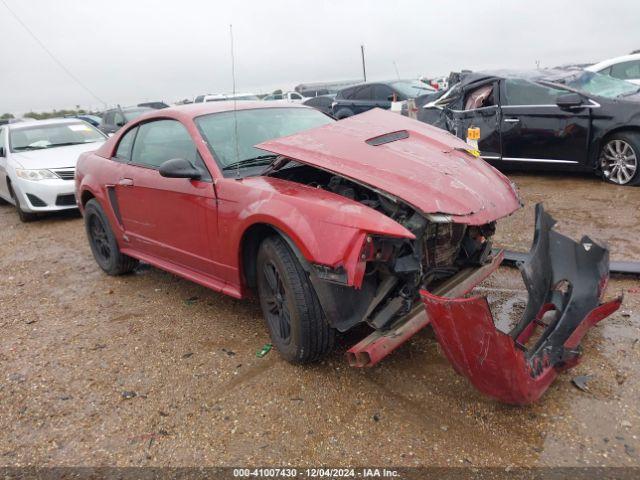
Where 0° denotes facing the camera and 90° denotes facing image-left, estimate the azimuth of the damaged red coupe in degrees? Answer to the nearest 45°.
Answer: approximately 315°

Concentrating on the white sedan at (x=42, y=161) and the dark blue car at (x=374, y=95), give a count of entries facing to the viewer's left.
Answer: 0

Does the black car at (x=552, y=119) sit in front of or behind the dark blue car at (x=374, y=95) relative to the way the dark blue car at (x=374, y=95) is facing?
in front

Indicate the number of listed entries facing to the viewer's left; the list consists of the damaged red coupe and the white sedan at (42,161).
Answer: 0

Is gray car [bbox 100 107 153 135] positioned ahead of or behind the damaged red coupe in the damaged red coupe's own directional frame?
behind

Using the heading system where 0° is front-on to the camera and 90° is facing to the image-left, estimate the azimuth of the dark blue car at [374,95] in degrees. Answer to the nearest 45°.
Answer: approximately 315°

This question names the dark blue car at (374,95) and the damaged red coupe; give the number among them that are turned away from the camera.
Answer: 0
